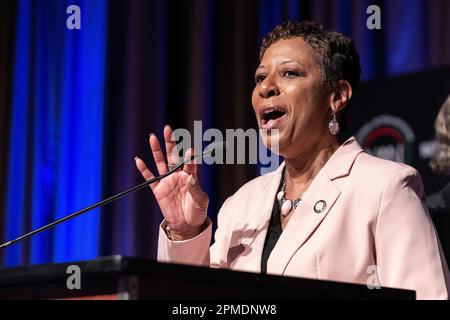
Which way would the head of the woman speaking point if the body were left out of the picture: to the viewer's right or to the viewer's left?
to the viewer's left

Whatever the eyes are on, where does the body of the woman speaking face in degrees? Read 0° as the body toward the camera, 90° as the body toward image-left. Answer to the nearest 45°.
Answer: approximately 45°
